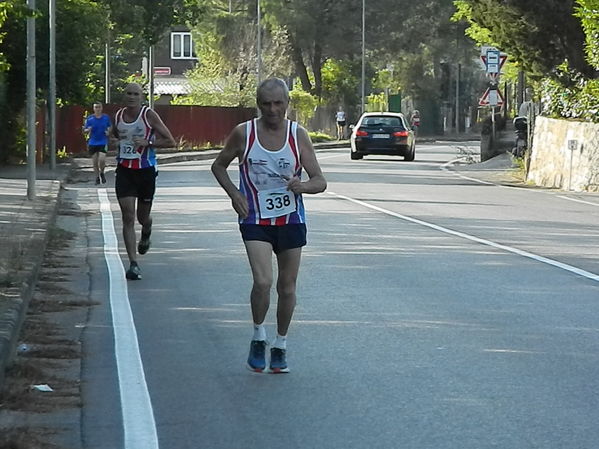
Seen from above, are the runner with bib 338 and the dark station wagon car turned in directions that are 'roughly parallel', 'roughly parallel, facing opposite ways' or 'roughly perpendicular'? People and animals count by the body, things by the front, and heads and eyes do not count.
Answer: roughly parallel, facing opposite ways

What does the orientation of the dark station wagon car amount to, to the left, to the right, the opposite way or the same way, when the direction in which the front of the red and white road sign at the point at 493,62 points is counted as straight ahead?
the opposite way

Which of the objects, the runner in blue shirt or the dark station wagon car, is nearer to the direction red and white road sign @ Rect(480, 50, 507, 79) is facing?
the runner in blue shirt

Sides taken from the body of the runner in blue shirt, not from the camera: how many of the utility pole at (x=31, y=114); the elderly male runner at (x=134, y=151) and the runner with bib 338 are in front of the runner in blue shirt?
3

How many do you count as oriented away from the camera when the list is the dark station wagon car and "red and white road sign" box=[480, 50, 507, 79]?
1

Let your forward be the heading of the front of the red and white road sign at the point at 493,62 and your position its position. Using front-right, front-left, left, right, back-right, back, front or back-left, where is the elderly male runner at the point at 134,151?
front

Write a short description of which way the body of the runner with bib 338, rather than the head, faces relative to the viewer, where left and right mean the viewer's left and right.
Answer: facing the viewer

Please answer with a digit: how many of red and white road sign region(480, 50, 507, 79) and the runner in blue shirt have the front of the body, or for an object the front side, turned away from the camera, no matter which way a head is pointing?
0

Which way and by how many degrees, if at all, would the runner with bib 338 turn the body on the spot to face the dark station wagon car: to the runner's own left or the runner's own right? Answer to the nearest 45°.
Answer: approximately 180°

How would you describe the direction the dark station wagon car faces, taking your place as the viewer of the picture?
facing away from the viewer

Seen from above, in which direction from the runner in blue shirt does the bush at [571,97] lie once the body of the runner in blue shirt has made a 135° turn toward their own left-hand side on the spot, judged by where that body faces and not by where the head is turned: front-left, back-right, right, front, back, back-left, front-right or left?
front-right

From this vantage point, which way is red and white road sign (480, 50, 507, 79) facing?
toward the camera

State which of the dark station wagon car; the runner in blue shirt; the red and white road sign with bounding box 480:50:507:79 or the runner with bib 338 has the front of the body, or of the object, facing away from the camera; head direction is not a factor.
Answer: the dark station wagon car

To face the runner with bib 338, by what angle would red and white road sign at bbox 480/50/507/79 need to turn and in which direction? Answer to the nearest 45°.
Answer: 0° — it already faces them

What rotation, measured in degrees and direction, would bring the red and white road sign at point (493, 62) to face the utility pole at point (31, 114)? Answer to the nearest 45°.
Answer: approximately 45° to its right

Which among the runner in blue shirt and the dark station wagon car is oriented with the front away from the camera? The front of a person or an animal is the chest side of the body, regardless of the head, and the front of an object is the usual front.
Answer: the dark station wagon car

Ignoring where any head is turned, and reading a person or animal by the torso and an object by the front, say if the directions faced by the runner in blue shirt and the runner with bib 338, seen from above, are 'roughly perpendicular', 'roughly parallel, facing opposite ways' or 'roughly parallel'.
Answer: roughly parallel
